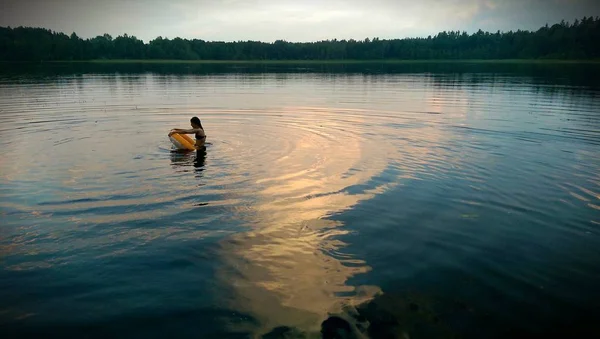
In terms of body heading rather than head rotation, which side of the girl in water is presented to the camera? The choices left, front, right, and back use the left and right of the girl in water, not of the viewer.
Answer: left
